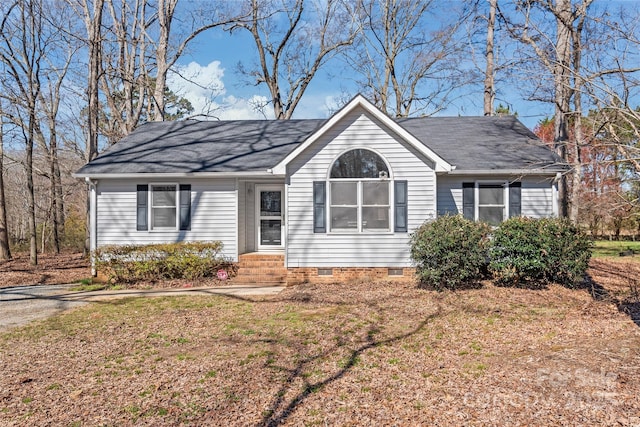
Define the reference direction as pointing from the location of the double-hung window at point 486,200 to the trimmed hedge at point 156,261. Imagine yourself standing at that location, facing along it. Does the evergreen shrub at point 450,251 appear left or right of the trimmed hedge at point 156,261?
left

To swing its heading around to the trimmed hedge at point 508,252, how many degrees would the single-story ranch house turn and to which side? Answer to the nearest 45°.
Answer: approximately 45° to its left

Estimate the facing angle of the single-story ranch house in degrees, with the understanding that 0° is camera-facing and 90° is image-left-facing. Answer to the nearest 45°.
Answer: approximately 0°

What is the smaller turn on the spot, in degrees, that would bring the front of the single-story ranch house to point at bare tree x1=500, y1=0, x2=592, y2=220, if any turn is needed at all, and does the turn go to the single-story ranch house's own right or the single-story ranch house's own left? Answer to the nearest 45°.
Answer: approximately 90° to the single-story ranch house's own left

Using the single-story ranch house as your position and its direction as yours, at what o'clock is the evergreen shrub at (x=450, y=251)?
The evergreen shrub is roughly at 10 o'clock from the single-story ranch house.

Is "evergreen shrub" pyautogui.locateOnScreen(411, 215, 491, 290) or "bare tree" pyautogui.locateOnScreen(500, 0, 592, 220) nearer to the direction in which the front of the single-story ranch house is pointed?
the evergreen shrub

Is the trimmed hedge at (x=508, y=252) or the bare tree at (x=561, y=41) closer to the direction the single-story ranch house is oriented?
the trimmed hedge
